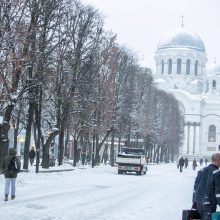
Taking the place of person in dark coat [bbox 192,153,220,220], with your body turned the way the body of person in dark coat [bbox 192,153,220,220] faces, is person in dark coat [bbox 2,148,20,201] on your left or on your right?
on your left

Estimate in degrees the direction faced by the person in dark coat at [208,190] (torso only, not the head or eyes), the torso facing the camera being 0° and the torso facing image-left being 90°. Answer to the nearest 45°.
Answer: approximately 225°

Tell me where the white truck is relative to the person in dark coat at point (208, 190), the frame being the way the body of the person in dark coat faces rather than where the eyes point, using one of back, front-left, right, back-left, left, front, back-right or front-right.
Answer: front-left
